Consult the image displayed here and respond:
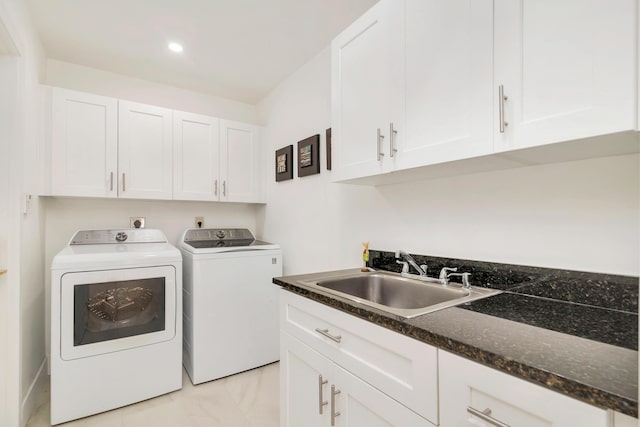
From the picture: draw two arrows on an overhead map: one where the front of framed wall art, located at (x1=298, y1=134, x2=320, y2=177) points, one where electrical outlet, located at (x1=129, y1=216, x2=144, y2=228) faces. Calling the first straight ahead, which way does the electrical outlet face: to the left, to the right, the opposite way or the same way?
to the left

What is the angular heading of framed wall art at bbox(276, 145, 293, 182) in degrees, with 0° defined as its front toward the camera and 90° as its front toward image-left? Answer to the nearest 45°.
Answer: approximately 45°

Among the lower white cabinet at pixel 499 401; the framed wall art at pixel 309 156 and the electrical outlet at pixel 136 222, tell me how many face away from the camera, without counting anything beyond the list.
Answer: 0

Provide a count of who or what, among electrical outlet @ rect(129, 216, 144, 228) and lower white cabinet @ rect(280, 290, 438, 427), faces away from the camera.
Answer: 0

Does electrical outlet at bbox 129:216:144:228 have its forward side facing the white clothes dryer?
yes

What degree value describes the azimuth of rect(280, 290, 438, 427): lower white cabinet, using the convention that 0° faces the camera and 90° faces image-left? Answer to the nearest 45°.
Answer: approximately 45°

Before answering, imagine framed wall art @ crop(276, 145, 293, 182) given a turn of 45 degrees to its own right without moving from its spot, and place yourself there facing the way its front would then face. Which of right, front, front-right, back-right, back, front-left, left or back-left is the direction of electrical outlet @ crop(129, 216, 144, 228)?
front

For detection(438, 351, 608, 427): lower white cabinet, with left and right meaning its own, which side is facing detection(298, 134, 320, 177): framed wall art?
right

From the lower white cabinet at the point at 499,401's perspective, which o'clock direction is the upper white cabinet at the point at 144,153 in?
The upper white cabinet is roughly at 2 o'clock from the lower white cabinet.

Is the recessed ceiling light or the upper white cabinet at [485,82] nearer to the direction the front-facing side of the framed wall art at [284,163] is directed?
the recessed ceiling light

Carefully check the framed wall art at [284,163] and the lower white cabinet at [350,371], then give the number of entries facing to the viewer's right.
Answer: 0

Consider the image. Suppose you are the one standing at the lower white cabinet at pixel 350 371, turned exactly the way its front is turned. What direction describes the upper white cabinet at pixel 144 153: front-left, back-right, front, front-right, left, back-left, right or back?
right

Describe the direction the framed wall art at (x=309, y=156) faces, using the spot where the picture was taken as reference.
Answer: facing the viewer and to the left of the viewer

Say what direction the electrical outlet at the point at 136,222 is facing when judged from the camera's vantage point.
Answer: facing the viewer

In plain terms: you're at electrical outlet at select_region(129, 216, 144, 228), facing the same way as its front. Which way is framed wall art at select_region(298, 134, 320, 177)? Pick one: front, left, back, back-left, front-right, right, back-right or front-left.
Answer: front-left

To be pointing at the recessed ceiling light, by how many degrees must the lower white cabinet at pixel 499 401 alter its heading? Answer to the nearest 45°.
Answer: approximately 45° to its right

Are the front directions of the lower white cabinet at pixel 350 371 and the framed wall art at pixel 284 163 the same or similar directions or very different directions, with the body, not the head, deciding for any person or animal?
same or similar directions
